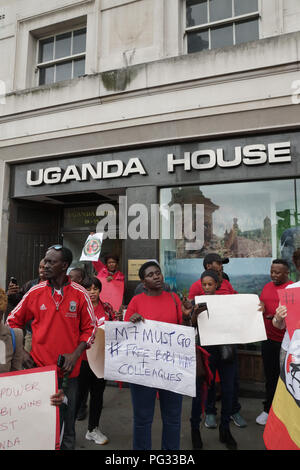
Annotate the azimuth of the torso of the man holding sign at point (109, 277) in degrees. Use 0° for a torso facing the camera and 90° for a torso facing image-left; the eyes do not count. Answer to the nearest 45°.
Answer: approximately 0°

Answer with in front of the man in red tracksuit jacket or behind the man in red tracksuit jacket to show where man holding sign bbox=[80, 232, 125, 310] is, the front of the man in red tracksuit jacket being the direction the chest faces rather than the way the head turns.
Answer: behind

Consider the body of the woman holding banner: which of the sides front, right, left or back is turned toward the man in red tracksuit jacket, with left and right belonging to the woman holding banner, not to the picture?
right

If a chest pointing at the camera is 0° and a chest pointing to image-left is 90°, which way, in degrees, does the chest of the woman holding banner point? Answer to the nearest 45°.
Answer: approximately 0°

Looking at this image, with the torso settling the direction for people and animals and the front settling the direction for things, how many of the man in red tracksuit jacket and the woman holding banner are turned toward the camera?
2

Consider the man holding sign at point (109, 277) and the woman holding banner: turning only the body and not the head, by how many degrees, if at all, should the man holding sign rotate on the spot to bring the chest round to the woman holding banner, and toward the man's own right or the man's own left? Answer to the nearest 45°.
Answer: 0° — they already face them

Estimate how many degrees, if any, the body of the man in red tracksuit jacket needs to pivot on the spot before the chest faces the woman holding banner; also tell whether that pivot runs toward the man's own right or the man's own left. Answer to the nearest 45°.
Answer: approximately 90° to the man's own left
